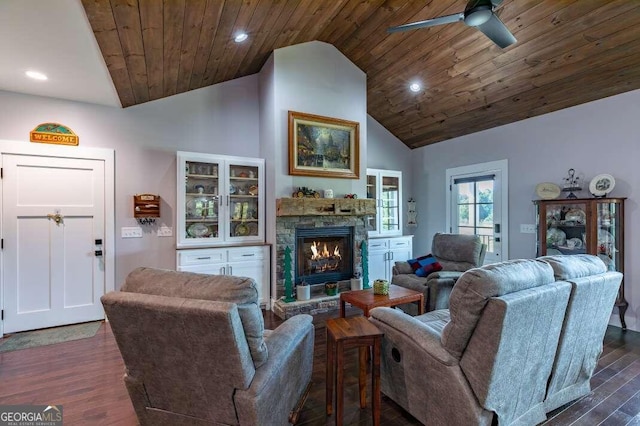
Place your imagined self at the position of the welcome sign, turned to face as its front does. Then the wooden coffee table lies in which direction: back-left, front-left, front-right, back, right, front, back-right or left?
front-left

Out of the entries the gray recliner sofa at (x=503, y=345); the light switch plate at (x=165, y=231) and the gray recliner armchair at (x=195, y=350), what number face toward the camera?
1

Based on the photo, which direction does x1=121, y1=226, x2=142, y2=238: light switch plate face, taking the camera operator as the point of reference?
facing the viewer

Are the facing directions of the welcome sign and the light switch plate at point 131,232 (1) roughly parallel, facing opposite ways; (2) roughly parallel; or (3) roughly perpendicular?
roughly parallel

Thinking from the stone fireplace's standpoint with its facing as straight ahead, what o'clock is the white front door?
The white front door is roughly at 4 o'clock from the stone fireplace.

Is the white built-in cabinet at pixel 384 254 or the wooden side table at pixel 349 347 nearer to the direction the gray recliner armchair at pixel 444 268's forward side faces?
the wooden side table

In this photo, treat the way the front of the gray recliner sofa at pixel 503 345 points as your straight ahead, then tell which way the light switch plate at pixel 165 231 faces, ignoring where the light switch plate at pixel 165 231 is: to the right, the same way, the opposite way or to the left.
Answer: the opposite way

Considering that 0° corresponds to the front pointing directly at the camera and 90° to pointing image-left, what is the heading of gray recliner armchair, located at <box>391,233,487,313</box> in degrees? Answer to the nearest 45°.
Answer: approximately 45°

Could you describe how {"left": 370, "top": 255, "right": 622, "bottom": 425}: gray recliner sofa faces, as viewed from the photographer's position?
facing away from the viewer and to the left of the viewer

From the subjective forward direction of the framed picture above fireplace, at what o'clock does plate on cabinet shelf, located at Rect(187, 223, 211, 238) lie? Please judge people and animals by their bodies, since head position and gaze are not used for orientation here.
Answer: The plate on cabinet shelf is roughly at 4 o'clock from the framed picture above fireplace.

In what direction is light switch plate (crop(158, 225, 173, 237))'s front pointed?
toward the camera

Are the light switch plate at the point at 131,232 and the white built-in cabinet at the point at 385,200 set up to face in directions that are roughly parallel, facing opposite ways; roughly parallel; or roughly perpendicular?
roughly parallel

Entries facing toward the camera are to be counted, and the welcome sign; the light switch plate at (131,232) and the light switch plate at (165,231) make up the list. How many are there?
3

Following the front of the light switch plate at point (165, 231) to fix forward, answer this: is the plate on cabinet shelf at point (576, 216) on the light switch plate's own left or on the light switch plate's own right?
on the light switch plate's own left

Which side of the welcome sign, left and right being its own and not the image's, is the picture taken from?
front

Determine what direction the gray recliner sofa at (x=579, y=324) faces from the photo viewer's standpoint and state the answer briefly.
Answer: facing away from the viewer and to the left of the viewer
